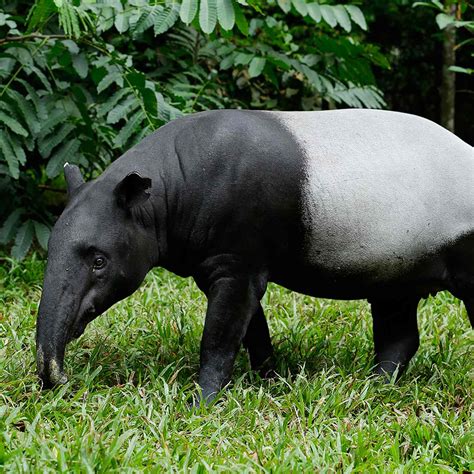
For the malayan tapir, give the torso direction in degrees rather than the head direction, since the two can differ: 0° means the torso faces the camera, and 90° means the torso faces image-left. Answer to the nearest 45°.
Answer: approximately 90°
